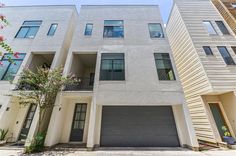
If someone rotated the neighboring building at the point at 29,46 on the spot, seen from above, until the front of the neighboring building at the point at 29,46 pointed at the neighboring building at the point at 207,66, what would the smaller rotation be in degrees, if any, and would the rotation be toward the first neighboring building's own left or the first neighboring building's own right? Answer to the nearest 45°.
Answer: approximately 45° to the first neighboring building's own left

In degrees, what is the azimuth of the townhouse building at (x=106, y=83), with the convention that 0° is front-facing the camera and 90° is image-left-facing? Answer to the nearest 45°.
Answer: approximately 0°

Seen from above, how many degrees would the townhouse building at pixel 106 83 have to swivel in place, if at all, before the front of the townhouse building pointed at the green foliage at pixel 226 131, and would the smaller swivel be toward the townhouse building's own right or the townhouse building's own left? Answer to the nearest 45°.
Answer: approximately 90° to the townhouse building's own left

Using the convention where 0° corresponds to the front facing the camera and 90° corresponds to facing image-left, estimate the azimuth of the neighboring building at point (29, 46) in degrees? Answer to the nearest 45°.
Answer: approximately 0°

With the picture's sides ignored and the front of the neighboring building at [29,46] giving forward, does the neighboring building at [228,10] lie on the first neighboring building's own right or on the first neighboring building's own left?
on the first neighboring building's own left

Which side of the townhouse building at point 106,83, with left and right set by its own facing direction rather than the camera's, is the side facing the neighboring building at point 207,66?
left

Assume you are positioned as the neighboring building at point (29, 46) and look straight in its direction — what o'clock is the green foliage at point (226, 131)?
The green foliage is roughly at 10 o'clock from the neighboring building.

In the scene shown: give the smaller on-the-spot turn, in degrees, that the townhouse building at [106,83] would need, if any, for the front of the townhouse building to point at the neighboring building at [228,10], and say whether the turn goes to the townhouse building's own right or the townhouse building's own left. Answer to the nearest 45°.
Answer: approximately 90° to the townhouse building's own left
